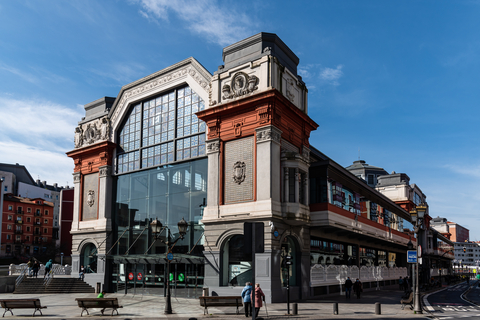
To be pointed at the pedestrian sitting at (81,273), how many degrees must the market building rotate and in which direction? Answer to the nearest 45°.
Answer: approximately 90° to its right

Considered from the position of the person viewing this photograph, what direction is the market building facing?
facing the viewer and to the left of the viewer

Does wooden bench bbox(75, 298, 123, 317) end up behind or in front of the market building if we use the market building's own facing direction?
in front

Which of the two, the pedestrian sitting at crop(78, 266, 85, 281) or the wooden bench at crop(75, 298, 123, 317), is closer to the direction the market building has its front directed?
the wooden bench

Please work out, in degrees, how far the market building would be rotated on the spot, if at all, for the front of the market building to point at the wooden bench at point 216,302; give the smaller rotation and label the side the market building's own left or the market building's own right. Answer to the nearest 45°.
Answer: approximately 45° to the market building's own left

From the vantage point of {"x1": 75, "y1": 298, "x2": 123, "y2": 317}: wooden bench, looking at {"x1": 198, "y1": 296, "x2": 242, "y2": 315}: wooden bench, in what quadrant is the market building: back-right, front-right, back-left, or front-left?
front-left
